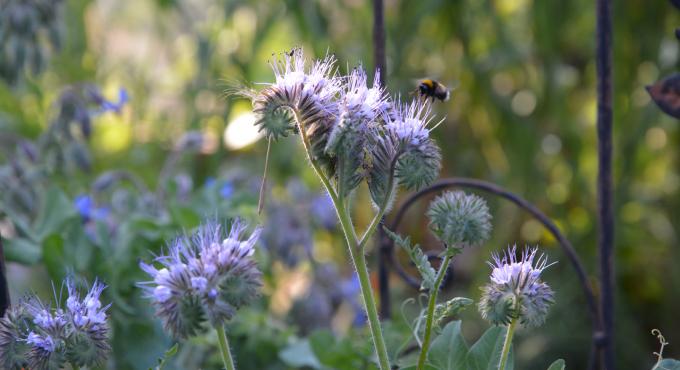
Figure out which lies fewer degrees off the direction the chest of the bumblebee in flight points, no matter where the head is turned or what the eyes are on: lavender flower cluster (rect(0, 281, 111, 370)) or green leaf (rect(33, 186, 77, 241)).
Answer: the green leaf

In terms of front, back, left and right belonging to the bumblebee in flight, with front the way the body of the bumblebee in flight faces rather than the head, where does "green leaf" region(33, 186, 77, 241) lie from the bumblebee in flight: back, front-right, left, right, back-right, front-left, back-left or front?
front

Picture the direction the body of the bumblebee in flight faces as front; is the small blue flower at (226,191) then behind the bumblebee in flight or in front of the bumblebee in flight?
in front

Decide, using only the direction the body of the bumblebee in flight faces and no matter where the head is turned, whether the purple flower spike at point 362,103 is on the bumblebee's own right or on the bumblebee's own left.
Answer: on the bumblebee's own left

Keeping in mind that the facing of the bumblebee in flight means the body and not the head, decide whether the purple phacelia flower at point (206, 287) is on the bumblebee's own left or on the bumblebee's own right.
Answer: on the bumblebee's own left

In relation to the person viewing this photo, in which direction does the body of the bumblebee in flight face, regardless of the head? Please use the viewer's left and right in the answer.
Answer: facing to the left of the viewer

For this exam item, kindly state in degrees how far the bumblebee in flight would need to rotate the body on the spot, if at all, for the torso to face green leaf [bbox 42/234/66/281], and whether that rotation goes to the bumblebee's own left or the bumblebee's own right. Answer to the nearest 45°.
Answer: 0° — it already faces it
